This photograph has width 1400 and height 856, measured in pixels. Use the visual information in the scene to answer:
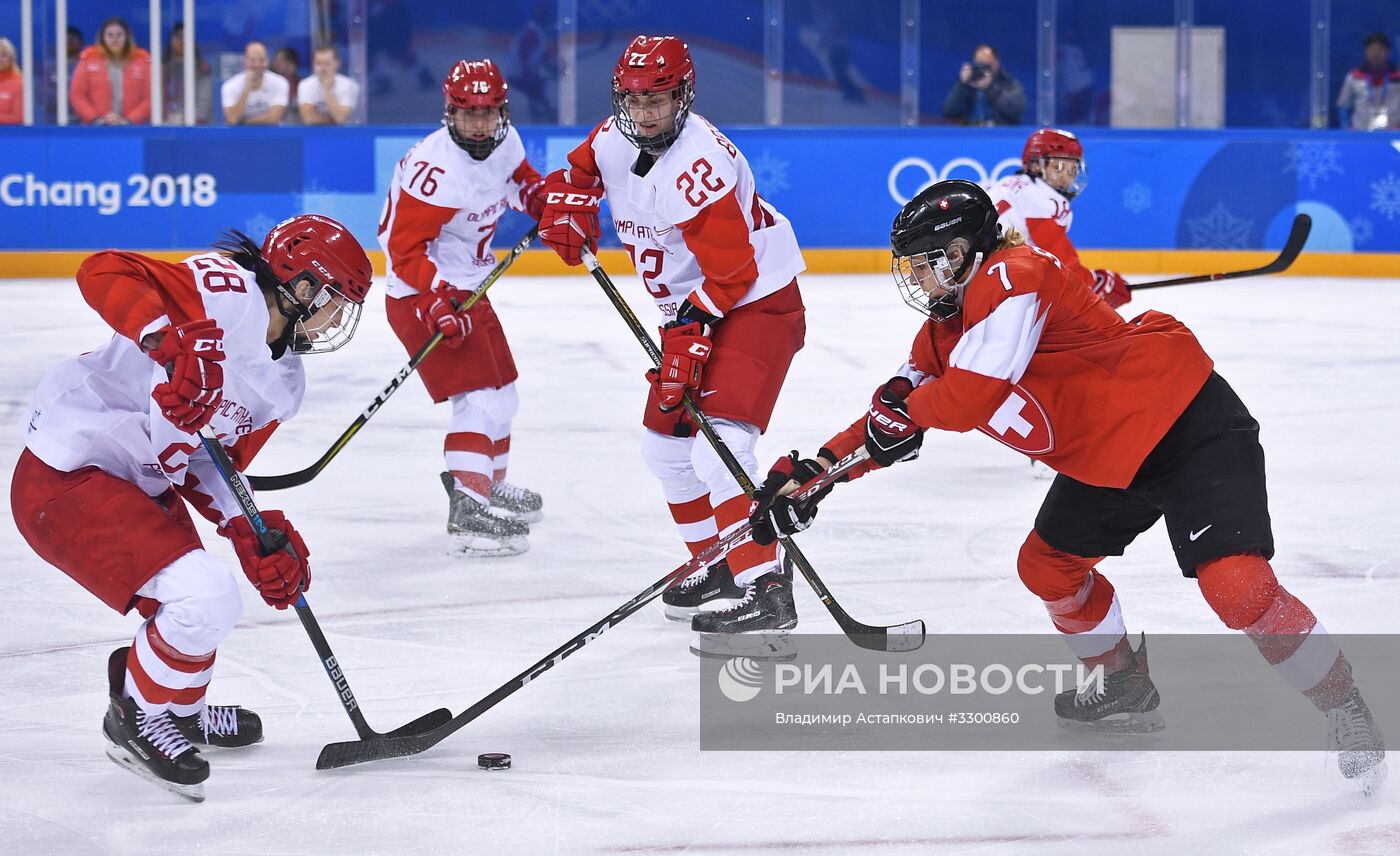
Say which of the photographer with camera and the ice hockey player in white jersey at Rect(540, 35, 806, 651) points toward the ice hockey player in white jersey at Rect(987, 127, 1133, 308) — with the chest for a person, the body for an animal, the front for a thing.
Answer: the photographer with camera

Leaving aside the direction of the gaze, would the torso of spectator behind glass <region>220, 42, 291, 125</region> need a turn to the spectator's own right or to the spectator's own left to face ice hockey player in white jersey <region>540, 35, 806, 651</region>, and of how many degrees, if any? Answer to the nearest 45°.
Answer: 0° — they already face them

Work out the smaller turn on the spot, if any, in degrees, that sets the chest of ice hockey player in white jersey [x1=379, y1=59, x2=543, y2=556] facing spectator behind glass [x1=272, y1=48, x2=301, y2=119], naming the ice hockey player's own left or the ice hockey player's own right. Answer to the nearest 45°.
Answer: approximately 135° to the ice hockey player's own left

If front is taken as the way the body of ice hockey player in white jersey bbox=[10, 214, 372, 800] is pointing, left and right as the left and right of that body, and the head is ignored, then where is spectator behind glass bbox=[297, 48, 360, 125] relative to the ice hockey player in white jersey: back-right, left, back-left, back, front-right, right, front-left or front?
back-left

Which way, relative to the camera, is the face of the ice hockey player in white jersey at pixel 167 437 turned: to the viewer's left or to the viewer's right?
to the viewer's right
